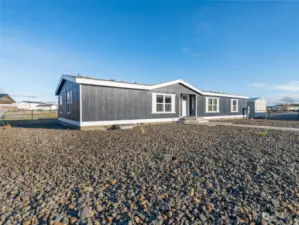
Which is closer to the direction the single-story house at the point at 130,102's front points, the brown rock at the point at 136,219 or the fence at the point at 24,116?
the brown rock

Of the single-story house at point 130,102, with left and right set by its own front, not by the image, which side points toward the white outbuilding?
left

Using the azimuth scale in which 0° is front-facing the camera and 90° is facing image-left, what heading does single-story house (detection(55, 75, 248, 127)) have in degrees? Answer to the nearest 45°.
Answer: approximately 315°

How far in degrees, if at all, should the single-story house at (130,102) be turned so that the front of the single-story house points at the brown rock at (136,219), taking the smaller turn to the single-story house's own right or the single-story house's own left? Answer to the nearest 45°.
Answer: approximately 45° to the single-story house's own right

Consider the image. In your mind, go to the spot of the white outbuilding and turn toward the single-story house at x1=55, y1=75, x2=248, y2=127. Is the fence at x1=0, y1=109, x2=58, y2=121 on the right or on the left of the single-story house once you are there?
right

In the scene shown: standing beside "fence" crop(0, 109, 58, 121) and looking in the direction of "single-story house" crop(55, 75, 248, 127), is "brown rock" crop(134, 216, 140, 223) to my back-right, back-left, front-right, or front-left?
front-right

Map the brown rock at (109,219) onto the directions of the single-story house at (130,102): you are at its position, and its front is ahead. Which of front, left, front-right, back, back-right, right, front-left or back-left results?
front-right

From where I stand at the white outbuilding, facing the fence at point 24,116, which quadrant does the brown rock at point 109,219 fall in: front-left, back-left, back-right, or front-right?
front-left

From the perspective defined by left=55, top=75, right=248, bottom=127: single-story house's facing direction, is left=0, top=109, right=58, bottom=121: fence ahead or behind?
behind

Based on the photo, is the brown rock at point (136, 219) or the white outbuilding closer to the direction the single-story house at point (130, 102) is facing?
the brown rock

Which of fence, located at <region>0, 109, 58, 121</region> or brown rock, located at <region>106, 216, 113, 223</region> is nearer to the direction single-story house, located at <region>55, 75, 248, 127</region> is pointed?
the brown rock
